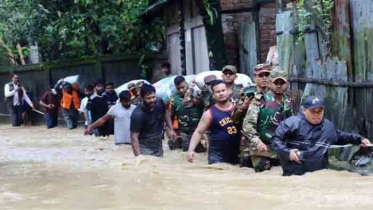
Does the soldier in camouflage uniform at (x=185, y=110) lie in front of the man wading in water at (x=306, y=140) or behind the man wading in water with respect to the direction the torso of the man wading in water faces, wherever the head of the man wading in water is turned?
behind

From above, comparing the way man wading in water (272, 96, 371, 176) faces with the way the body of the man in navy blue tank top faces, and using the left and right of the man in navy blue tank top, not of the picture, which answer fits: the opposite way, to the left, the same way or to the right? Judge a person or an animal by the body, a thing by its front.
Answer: the same way

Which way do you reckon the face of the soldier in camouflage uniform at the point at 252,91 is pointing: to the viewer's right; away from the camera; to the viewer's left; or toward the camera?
toward the camera

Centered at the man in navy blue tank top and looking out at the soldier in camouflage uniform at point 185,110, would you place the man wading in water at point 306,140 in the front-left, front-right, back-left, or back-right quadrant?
back-right

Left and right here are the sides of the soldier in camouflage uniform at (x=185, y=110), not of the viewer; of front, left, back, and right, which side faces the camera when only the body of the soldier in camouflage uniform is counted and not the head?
front

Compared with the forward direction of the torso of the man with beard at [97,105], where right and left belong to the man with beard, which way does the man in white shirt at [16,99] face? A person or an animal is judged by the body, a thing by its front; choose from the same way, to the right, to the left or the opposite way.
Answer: the same way

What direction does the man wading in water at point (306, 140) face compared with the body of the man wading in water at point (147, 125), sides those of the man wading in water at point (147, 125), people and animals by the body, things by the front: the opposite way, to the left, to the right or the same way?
the same way

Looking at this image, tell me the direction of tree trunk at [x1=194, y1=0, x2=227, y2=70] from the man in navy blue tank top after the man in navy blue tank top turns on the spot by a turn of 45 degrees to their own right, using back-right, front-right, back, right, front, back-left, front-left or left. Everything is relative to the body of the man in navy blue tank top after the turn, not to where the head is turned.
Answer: back

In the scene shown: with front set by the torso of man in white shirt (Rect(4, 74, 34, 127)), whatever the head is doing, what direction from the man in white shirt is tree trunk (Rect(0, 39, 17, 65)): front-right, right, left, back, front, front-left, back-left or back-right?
back-left

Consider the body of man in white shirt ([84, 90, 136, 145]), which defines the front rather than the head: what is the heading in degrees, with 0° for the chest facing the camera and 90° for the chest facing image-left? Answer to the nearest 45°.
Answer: approximately 315°

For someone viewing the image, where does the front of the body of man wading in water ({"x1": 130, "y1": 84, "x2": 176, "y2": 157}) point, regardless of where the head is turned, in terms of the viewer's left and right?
facing the viewer and to the right of the viewer

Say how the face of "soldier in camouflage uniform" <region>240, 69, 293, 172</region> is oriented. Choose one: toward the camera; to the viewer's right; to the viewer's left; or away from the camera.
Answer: toward the camera

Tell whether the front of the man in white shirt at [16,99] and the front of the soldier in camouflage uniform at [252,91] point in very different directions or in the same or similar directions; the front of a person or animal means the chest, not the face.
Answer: same or similar directions

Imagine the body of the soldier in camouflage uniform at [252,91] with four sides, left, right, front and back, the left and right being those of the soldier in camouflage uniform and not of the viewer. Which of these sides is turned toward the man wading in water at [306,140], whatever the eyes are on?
front
